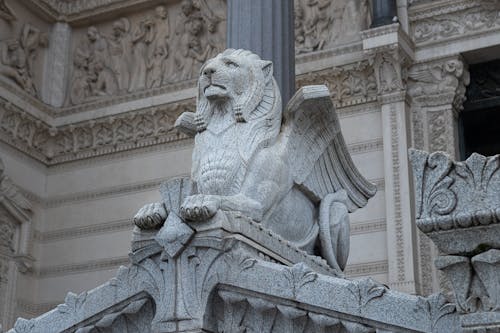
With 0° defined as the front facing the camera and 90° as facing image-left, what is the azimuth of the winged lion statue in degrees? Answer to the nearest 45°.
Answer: approximately 45°
